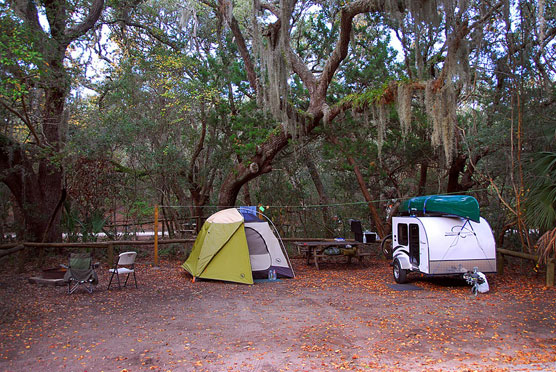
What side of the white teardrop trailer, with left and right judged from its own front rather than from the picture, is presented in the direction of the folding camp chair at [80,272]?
right

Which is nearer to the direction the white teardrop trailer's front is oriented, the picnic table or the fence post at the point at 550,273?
the fence post

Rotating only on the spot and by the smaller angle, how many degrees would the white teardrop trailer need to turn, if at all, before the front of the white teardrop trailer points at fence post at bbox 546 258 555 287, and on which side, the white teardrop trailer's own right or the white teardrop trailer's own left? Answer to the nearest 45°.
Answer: approximately 90° to the white teardrop trailer's own left

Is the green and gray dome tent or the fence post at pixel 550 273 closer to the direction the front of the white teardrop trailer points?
the fence post

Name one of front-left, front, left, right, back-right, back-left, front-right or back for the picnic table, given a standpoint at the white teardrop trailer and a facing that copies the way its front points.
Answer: back

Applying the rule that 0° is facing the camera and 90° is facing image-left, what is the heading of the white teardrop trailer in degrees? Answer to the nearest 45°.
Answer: approximately 315°

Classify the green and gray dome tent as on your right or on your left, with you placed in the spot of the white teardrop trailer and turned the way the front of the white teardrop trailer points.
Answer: on your right
